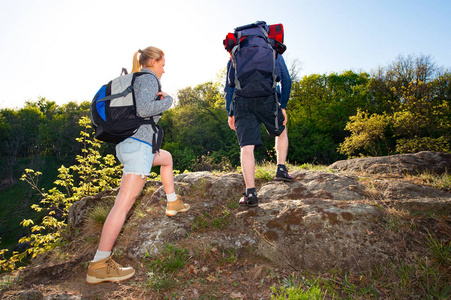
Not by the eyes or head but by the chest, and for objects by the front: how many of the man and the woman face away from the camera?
1

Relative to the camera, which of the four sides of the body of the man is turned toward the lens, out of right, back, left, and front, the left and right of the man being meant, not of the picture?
back

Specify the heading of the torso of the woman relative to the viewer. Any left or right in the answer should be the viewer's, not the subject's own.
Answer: facing to the right of the viewer

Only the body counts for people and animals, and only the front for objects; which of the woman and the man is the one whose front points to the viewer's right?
the woman

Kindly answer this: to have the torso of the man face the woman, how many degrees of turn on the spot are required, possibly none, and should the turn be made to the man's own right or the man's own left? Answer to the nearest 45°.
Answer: approximately 135° to the man's own left
